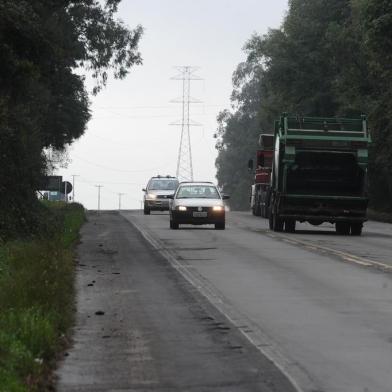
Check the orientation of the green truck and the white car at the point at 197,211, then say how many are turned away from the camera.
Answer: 1

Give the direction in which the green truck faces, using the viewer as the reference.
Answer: facing away from the viewer

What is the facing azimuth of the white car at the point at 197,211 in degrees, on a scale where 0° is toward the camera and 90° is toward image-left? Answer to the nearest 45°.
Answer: approximately 0°

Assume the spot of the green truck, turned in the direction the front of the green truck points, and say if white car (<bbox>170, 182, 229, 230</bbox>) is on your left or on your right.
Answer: on your left

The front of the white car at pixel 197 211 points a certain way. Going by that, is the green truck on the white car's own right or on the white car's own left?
on the white car's own left

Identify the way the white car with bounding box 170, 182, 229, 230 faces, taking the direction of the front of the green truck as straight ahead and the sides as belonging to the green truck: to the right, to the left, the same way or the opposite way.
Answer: the opposite way
